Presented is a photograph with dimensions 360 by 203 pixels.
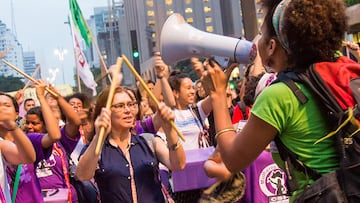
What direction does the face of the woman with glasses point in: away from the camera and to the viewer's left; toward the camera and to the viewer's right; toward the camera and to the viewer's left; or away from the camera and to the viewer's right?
toward the camera and to the viewer's right

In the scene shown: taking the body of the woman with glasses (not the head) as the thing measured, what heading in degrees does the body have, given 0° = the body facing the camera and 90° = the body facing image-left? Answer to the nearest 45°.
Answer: approximately 0°
